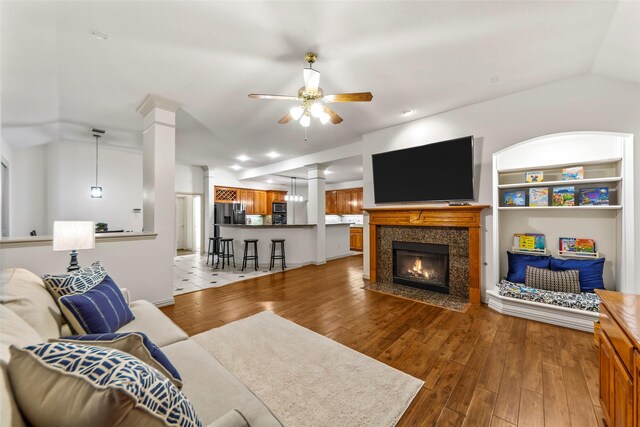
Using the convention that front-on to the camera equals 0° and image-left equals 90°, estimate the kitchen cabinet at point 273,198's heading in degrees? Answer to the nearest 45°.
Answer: approximately 0°

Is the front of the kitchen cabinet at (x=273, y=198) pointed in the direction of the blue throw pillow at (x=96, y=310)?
yes

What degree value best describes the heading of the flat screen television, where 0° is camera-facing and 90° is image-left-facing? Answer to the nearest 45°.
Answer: approximately 45°

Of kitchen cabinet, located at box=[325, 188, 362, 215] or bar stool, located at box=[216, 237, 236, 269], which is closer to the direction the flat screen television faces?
the bar stool

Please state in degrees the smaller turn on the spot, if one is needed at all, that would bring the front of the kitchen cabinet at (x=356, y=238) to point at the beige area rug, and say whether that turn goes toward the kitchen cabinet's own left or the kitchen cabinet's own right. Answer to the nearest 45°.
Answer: approximately 45° to the kitchen cabinet's own left

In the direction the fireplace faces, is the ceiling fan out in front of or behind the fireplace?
in front

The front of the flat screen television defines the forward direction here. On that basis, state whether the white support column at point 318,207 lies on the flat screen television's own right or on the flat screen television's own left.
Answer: on the flat screen television's own right
